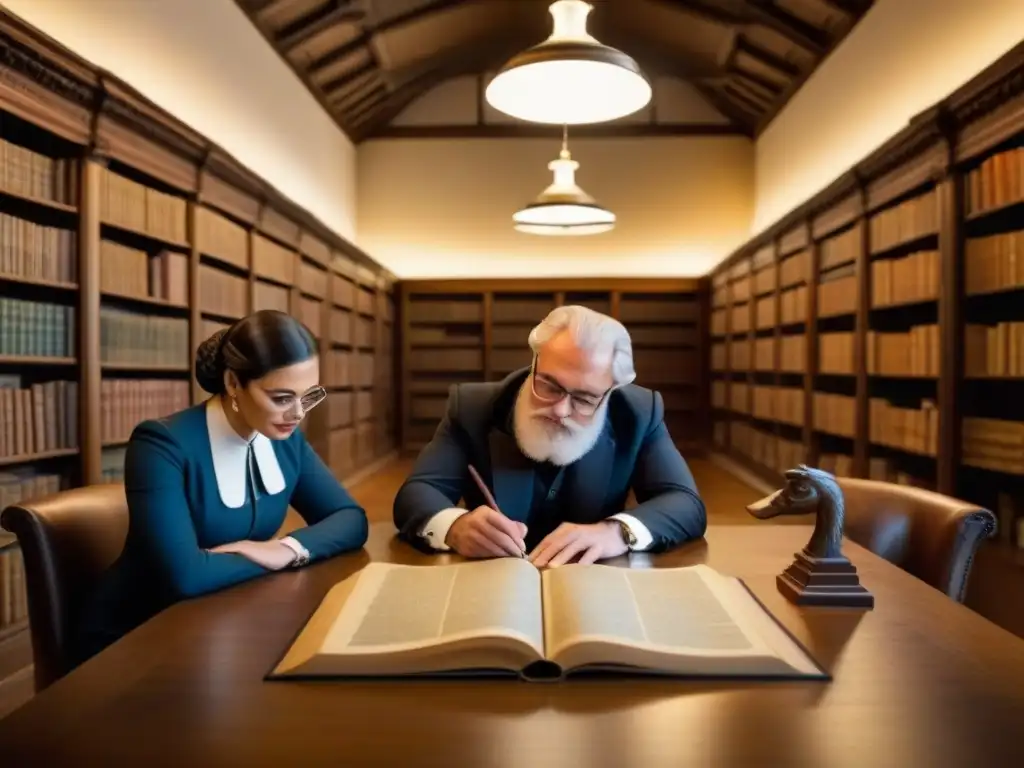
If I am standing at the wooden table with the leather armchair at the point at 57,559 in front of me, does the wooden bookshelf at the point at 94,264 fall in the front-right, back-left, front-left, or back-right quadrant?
front-right

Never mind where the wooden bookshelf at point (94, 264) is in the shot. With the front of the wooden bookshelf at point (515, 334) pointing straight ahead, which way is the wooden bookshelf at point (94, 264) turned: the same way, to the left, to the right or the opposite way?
to the left

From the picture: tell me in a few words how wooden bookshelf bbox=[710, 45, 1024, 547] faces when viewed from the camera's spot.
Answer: facing the viewer and to the left of the viewer

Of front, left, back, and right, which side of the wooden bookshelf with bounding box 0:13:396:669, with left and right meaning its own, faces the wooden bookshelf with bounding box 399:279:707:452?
left

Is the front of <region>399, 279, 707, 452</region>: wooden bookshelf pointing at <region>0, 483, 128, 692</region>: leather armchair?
yes

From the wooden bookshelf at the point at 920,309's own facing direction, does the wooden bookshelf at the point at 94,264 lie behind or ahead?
ahead

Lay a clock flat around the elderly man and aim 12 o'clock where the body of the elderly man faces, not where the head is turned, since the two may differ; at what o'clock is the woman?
The woman is roughly at 2 o'clock from the elderly man.

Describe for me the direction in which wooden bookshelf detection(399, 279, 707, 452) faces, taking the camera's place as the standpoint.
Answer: facing the viewer

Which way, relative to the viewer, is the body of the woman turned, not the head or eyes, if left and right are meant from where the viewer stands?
facing the viewer and to the right of the viewer

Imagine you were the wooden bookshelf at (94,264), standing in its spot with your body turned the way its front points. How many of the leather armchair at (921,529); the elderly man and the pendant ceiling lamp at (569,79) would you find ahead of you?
3

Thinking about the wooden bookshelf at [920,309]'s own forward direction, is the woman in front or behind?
in front

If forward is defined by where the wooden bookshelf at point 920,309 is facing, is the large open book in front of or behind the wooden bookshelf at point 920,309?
in front

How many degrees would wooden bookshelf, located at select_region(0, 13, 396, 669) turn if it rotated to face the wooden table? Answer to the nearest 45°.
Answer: approximately 45° to its right

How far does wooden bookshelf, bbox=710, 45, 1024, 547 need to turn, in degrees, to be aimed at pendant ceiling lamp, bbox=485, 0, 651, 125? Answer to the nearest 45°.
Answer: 0° — it already faces it
